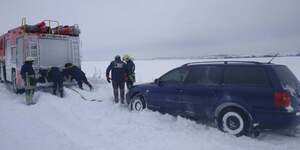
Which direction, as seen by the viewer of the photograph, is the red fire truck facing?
facing away from the viewer and to the left of the viewer

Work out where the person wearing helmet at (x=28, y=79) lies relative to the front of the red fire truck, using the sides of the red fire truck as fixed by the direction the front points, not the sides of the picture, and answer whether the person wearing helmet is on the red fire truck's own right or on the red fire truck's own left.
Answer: on the red fire truck's own left

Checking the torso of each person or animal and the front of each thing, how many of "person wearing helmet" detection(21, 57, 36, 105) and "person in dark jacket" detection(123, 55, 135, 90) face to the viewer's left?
1

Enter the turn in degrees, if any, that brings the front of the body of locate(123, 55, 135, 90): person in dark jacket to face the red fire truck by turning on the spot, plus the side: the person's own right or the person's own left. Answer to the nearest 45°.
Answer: approximately 45° to the person's own right

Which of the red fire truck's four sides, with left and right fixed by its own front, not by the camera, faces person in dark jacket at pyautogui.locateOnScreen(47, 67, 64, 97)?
back

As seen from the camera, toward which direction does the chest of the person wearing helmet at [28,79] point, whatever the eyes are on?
to the viewer's right

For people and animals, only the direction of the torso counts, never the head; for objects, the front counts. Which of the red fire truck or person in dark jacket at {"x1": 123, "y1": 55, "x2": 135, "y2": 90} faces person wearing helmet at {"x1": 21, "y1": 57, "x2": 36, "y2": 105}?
the person in dark jacket

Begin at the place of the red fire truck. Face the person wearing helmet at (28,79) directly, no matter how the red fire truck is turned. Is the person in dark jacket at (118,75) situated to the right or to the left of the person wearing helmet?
left
